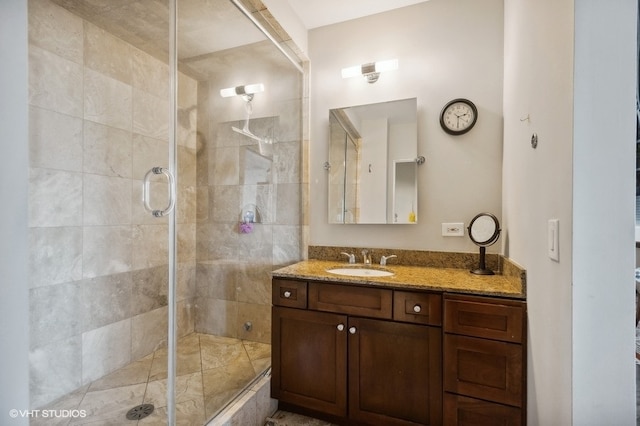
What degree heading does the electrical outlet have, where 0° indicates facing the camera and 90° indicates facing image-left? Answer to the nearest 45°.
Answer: approximately 0°

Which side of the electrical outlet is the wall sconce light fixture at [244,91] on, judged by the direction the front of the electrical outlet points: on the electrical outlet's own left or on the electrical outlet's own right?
on the electrical outlet's own right

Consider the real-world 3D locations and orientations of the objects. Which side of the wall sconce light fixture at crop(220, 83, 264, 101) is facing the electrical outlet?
left

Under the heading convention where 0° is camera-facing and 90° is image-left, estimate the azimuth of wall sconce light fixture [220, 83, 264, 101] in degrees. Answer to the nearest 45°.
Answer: approximately 45°
